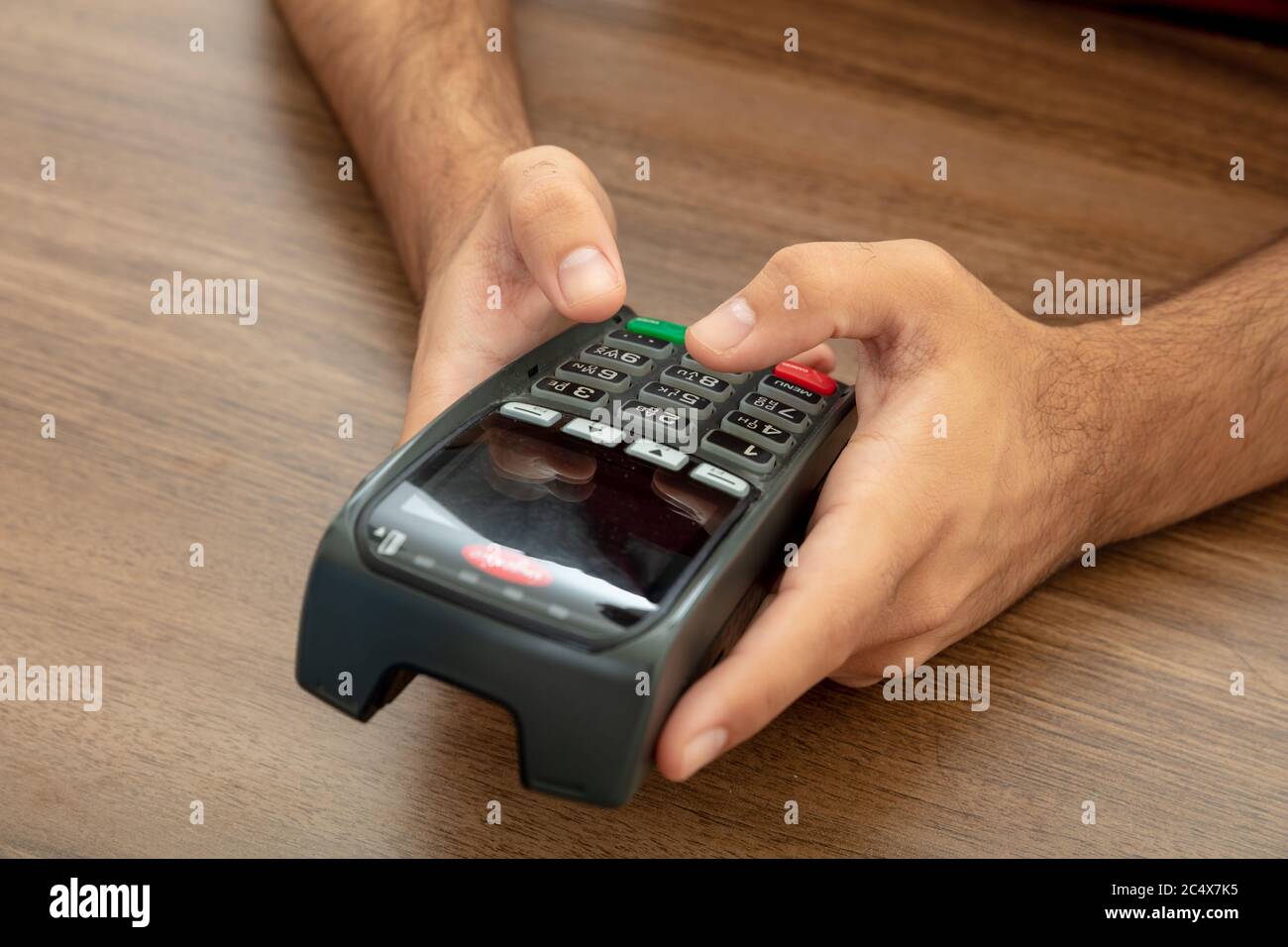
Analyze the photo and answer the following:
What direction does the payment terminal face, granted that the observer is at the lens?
facing away from the viewer and to the right of the viewer
